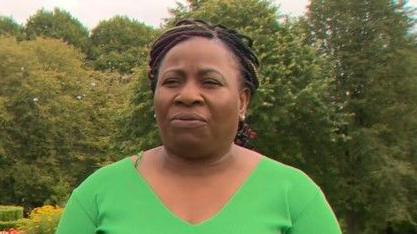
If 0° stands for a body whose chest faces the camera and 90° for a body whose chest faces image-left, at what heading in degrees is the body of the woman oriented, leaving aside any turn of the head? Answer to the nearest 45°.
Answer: approximately 0°

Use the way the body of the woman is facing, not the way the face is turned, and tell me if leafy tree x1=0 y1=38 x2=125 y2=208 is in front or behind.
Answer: behind

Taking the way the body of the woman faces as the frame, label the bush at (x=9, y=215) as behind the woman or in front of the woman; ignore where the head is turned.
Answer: behind

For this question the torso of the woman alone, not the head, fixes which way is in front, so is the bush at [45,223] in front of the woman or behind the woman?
behind
